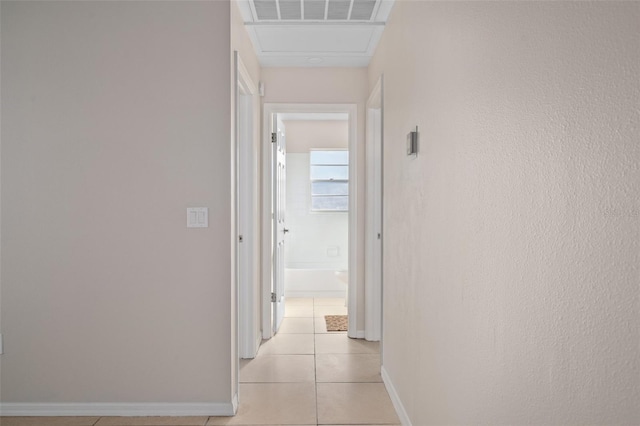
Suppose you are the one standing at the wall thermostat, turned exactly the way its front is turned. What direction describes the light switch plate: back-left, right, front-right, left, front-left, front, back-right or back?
front

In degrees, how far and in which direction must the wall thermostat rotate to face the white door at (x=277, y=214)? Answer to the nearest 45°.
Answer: approximately 45° to its right

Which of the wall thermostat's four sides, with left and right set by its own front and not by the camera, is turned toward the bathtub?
right

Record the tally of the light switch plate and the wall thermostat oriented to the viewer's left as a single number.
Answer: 1

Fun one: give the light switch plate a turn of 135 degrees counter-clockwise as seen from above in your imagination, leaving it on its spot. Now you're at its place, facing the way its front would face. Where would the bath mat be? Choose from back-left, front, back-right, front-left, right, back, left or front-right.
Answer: front

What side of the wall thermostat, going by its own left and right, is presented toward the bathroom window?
right

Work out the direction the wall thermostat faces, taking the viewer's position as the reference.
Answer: facing to the left of the viewer
